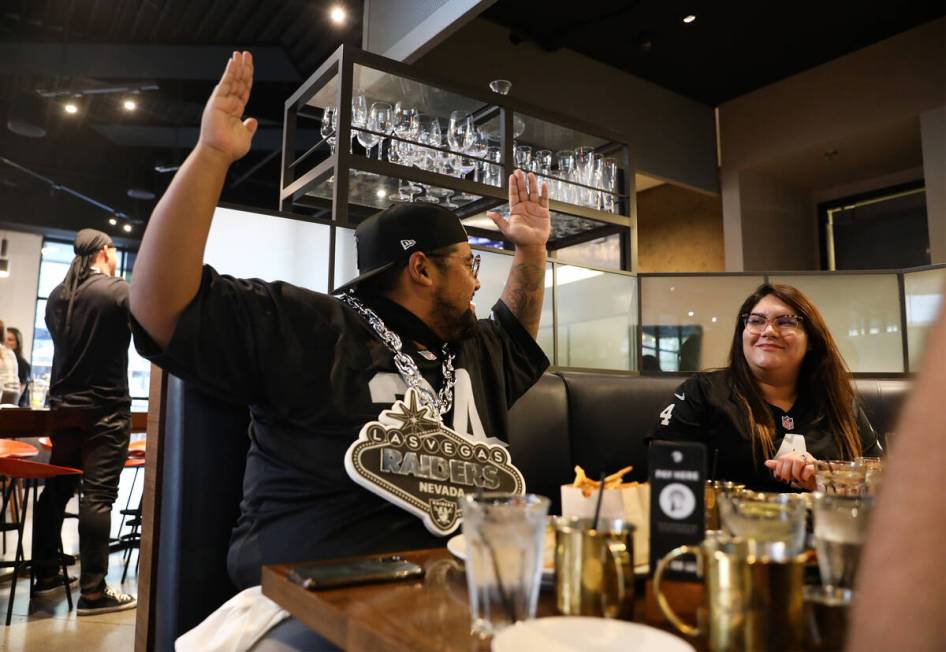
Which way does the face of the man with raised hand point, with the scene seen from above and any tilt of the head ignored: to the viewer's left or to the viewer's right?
to the viewer's right

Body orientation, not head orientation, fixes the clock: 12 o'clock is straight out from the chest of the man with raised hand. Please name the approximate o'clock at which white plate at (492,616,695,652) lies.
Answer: The white plate is roughly at 1 o'clock from the man with raised hand.

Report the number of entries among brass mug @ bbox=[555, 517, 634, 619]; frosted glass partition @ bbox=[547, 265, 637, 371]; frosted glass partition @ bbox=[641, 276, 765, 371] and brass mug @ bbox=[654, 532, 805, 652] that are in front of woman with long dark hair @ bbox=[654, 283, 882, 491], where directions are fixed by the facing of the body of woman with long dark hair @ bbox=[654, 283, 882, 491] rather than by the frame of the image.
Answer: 2

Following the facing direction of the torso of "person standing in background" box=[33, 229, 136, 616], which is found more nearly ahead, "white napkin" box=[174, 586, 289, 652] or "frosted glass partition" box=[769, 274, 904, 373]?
the frosted glass partition

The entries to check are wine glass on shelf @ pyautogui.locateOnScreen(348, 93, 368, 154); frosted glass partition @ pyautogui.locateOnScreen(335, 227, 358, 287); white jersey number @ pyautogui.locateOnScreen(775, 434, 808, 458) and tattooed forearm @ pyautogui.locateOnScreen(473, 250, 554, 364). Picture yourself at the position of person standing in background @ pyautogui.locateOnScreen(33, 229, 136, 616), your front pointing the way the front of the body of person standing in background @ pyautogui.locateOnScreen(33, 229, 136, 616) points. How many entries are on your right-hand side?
4

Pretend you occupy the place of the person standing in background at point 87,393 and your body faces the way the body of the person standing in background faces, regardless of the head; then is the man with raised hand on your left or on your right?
on your right

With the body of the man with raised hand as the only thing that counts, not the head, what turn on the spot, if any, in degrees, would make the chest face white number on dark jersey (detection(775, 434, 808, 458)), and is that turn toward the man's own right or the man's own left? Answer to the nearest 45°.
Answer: approximately 45° to the man's own left

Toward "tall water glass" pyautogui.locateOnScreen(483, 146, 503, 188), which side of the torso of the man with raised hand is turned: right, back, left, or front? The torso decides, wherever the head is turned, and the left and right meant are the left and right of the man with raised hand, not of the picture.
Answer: left

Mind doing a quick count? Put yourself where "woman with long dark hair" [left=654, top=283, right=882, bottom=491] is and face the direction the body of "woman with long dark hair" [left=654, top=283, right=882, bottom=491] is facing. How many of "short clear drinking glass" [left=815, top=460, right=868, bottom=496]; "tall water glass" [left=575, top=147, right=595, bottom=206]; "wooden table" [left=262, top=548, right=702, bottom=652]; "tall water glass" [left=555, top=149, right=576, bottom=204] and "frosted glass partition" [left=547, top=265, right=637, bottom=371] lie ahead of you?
2

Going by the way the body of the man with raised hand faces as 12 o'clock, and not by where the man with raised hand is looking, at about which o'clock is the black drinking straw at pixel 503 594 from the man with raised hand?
The black drinking straw is roughly at 1 o'clock from the man with raised hand.

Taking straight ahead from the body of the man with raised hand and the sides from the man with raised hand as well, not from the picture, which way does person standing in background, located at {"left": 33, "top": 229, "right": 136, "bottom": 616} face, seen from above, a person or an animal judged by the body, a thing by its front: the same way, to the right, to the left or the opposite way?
to the left

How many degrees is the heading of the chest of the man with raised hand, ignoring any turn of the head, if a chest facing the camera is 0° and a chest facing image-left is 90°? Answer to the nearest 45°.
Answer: approximately 315°

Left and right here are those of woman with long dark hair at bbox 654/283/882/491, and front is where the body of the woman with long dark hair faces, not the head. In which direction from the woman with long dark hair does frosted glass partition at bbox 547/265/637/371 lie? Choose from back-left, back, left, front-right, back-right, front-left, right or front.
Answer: back-right

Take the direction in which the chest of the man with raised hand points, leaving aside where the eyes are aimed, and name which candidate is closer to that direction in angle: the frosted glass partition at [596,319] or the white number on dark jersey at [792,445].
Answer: the white number on dark jersey

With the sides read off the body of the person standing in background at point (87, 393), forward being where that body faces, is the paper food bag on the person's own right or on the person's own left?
on the person's own right

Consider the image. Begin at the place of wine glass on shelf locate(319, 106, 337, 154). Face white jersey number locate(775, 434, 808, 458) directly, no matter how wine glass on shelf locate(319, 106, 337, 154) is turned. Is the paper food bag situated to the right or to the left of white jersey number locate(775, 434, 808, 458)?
right

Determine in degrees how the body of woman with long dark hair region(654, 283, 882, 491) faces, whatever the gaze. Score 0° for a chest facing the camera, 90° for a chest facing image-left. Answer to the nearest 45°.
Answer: approximately 0°

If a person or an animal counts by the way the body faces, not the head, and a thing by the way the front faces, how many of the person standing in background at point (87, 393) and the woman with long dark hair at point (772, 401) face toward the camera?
1

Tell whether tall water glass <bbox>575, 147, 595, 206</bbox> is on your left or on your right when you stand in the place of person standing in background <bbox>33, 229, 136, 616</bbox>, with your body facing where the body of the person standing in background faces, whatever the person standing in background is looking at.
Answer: on your right
